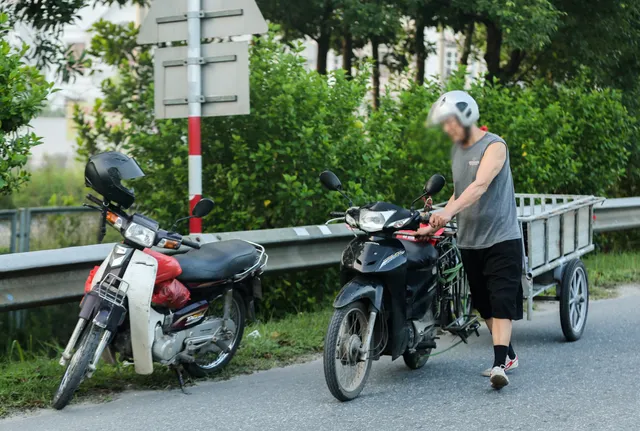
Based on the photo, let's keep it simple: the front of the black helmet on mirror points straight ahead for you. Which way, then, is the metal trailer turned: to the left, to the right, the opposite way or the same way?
the opposite way

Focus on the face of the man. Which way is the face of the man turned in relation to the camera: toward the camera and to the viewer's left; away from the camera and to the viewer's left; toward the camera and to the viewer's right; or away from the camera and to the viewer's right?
toward the camera and to the viewer's left

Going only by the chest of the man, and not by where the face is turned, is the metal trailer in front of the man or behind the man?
behind

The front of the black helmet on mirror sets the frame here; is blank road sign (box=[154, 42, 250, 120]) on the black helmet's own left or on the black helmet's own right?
on the black helmet's own left

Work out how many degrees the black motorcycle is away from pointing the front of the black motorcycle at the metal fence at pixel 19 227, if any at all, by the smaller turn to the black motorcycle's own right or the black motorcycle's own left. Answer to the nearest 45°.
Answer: approximately 90° to the black motorcycle's own right

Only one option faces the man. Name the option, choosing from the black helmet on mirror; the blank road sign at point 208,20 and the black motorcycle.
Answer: the black helmet on mirror

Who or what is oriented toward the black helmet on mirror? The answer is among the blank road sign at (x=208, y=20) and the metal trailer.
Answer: the metal trailer

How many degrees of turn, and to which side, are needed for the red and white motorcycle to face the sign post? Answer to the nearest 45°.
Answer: approximately 135° to its right

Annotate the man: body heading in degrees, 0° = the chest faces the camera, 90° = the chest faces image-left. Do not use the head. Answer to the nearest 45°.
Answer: approximately 45°

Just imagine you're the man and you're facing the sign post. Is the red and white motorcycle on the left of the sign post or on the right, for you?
left

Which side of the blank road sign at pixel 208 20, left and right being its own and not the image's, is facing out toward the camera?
back
